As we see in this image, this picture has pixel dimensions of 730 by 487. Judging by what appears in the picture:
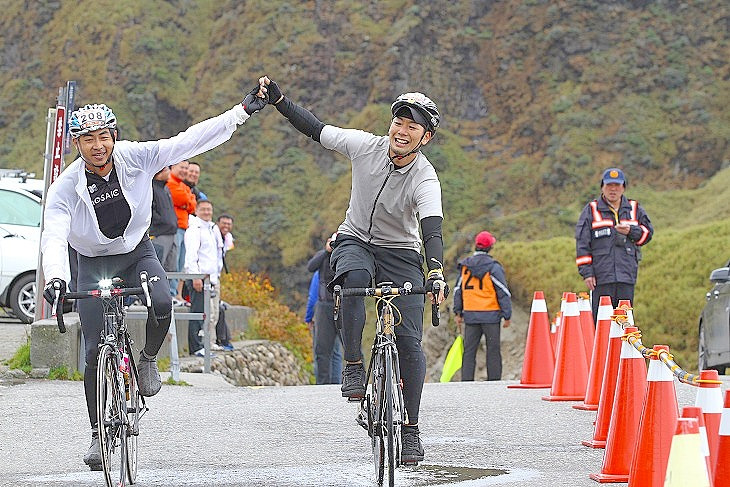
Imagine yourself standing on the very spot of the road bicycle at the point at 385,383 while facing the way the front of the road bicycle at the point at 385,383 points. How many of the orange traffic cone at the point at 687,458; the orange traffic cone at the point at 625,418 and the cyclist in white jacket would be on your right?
1

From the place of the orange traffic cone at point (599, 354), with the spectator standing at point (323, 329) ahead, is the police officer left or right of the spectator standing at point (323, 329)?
right

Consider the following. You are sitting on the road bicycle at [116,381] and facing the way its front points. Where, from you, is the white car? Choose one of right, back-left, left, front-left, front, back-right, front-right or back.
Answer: back

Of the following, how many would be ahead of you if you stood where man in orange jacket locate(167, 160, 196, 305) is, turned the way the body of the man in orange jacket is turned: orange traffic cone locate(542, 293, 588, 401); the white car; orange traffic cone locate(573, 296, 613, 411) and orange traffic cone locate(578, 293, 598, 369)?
3

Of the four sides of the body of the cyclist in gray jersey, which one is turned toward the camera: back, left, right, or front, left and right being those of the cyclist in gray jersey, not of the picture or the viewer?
front

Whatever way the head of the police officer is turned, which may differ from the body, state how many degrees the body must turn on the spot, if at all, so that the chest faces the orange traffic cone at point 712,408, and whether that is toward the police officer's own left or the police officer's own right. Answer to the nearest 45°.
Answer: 0° — they already face it

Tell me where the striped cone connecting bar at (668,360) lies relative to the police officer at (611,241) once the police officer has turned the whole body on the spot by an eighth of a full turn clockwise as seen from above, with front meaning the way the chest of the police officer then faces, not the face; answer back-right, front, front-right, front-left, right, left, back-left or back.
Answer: front-left

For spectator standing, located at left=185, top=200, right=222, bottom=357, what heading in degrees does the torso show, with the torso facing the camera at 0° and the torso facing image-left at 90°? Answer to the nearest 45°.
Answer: approximately 315°

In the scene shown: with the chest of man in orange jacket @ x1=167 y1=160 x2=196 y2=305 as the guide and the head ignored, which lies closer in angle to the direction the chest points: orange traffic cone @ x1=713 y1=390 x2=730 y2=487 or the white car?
the orange traffic cone

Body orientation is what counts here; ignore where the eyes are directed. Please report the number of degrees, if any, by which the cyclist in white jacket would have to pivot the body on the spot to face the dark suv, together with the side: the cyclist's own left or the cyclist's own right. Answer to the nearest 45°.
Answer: approximately 135° to the cyclist's own left
